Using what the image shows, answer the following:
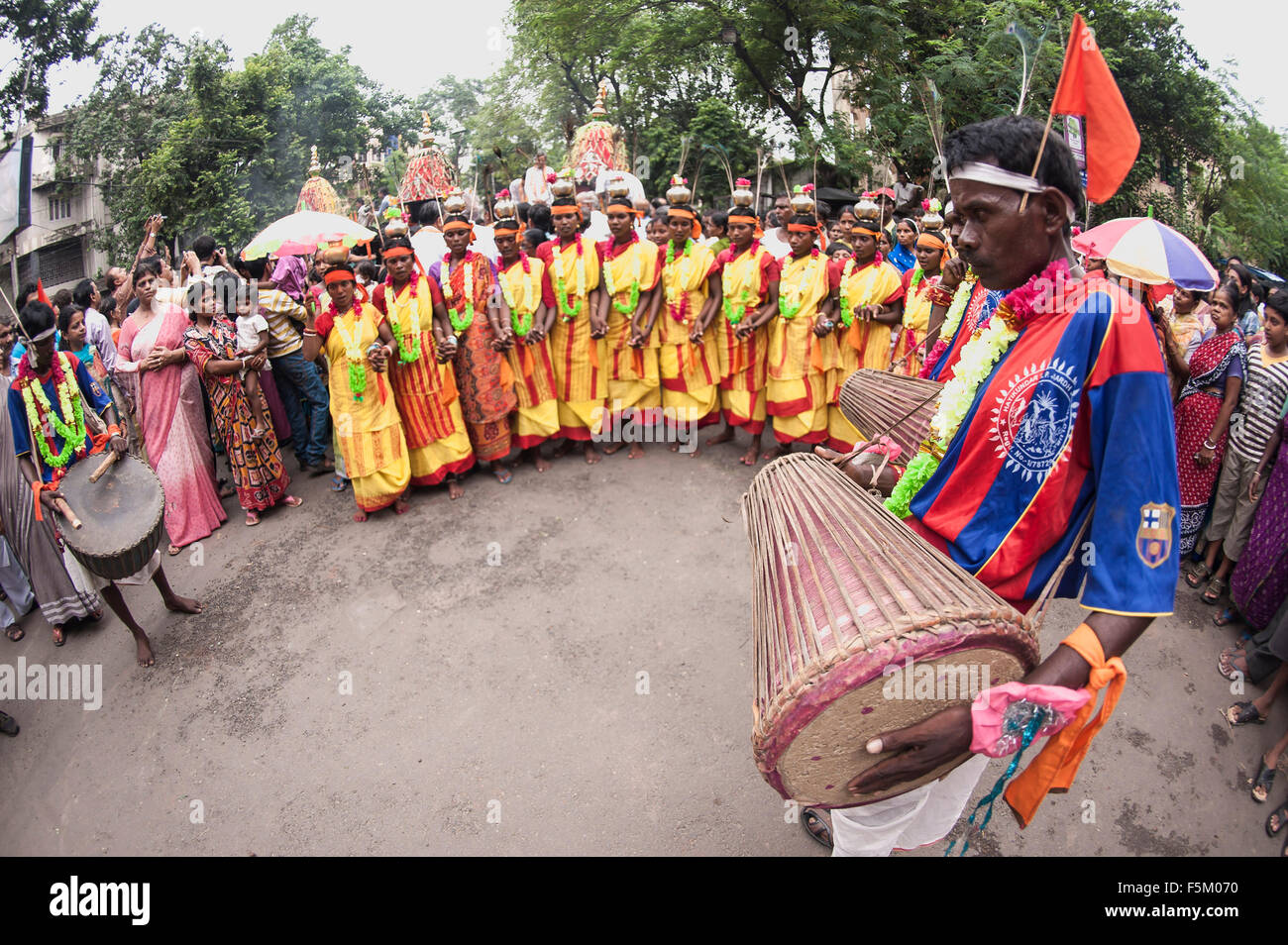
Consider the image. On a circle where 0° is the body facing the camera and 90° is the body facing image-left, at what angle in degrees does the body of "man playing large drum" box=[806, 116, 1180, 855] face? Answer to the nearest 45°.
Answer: approximately 45°

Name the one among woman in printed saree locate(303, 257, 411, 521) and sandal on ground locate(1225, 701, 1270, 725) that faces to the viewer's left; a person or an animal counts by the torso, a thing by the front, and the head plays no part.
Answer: the sandal on ground

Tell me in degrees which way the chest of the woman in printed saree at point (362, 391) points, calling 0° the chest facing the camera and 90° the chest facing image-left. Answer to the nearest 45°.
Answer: approximately 0°

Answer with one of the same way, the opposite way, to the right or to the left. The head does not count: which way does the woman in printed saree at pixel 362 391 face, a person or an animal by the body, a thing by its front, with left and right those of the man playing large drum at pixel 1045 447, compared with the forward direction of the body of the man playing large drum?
to the left

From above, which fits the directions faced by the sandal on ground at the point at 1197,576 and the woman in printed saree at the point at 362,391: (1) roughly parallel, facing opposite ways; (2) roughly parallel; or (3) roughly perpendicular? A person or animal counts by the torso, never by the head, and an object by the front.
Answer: roughly perpendicular

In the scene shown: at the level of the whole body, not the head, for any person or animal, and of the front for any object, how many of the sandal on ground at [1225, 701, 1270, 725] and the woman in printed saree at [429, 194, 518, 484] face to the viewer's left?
1
